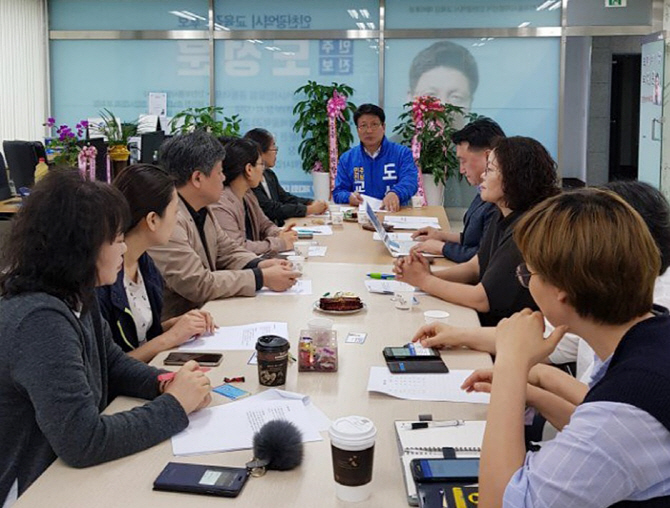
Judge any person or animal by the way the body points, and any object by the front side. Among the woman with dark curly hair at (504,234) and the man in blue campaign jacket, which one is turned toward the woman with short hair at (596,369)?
the man in blue campaign jacket

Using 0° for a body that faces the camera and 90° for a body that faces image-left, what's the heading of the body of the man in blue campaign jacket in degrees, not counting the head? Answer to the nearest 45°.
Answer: approximately 0°

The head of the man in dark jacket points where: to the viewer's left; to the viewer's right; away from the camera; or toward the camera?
to the viewer's left

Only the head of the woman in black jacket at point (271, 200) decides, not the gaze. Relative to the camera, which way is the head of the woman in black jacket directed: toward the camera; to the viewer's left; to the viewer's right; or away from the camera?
to the viewer's right

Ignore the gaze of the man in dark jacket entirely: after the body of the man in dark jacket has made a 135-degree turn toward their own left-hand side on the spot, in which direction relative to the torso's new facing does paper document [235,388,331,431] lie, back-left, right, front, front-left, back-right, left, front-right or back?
front-right

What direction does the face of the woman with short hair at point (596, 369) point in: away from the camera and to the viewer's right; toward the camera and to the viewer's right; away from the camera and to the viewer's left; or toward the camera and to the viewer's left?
away from the camera and to the viewer's left

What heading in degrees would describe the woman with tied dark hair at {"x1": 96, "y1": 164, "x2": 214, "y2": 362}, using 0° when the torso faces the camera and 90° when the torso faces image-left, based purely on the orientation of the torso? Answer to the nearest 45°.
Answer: approximately 270°

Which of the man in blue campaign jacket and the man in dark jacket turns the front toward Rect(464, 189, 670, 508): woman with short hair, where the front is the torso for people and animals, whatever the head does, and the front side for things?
the man in blue campaign jacket

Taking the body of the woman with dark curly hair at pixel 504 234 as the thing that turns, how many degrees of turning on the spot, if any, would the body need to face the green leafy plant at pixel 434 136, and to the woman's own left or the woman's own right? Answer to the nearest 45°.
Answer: approximately 90° to the woman's own right

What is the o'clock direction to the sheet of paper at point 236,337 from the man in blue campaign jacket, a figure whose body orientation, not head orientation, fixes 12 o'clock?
The sheet of paper is roughly at 12 o'clock from the man in blue campaign jacket.

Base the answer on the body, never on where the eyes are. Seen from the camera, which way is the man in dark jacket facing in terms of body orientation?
to the viewer's left

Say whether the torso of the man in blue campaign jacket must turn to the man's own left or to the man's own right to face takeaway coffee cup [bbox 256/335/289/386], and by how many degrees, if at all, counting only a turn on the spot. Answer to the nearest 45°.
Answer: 0° — they already face it

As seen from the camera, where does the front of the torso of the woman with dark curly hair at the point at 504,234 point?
to the viewer's left
